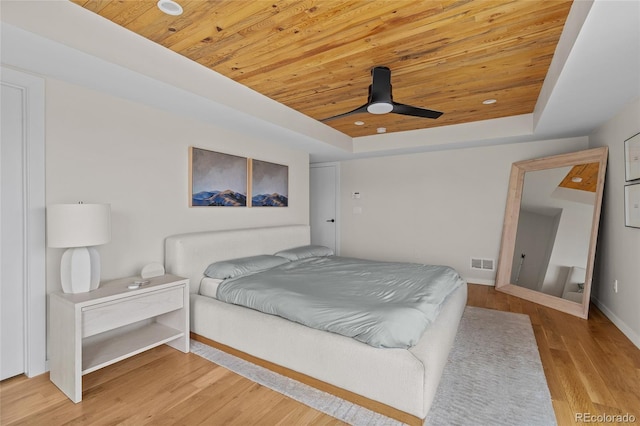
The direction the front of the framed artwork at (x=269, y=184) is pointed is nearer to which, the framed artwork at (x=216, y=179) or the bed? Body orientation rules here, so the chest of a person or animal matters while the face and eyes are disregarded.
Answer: the bed

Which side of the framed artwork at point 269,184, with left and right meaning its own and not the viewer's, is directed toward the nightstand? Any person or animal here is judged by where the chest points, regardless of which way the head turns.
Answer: right

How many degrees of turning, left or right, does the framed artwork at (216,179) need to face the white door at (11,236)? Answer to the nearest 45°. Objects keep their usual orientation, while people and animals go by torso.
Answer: approximately 90° to its right

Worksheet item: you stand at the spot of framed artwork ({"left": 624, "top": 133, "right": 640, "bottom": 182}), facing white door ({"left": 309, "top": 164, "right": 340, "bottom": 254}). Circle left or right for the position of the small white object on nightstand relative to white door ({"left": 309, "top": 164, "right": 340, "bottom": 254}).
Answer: left

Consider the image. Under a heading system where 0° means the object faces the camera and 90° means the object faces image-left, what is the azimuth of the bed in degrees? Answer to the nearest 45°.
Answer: approximately 315°
